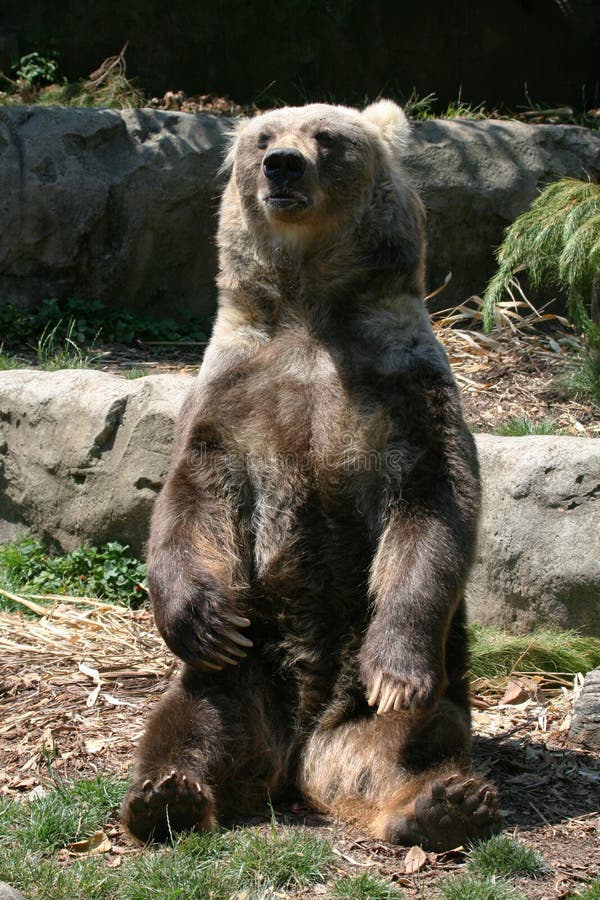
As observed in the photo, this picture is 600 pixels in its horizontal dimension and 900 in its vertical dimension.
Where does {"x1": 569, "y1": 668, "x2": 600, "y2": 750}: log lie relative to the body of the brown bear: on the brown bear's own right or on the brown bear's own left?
on the brown bear's own left

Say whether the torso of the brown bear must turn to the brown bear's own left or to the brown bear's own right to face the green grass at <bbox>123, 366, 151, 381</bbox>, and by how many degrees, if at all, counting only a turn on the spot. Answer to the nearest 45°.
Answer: approximately 180°

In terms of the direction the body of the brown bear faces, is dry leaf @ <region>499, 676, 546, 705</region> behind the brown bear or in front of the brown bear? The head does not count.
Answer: behind

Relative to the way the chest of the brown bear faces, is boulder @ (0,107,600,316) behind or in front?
behind

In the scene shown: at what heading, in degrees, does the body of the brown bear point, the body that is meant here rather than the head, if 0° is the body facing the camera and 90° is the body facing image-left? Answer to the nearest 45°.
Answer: approximately 0°

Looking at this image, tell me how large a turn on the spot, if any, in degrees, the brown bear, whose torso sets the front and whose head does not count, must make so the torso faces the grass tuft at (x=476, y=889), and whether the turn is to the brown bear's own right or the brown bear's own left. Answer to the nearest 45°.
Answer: approximately 45° to the brown bear's own left

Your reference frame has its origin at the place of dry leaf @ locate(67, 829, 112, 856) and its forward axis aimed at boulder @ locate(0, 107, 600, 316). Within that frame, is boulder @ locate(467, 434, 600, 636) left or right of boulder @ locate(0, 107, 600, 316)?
right

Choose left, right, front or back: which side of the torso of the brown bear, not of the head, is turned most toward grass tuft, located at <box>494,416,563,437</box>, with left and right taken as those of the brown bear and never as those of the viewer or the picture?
back

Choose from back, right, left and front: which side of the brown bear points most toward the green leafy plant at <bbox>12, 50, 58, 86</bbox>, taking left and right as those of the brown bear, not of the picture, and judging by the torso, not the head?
back

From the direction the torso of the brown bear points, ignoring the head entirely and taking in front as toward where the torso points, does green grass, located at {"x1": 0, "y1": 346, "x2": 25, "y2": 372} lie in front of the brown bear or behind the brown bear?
behind

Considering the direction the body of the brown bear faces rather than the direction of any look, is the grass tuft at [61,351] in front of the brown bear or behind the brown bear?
behind
